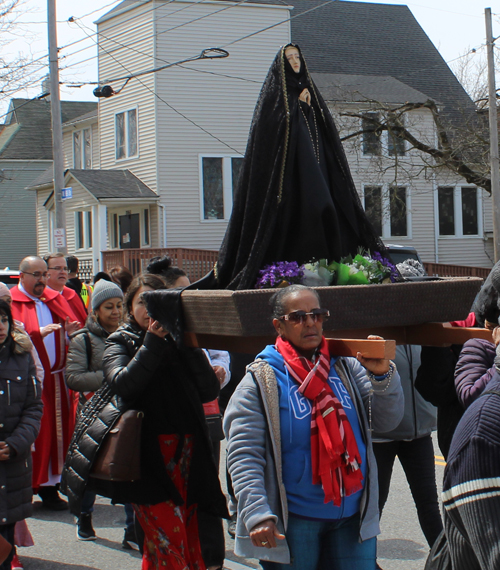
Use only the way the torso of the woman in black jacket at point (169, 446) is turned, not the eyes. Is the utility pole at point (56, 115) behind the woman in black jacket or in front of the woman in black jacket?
behind

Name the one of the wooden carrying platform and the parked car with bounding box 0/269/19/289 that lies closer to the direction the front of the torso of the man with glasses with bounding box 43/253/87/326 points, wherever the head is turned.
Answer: the wooden carrying platform

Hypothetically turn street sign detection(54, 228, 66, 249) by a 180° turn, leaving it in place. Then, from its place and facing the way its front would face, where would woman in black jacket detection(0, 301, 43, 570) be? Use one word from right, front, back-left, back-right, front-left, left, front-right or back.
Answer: back

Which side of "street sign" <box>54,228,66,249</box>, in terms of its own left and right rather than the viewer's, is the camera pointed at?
front

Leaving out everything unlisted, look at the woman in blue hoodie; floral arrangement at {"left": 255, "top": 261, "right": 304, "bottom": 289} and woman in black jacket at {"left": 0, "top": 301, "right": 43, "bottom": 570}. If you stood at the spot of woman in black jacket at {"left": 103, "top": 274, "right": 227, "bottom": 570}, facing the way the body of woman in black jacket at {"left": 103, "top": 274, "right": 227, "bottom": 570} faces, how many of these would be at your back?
1

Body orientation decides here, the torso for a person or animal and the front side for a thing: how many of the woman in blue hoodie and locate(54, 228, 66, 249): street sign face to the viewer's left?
0

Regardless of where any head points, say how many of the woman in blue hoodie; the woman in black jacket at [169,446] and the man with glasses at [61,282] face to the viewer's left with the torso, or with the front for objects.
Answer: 0

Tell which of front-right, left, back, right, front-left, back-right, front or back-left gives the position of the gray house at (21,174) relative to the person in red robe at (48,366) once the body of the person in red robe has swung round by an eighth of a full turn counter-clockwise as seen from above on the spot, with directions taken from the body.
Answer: left

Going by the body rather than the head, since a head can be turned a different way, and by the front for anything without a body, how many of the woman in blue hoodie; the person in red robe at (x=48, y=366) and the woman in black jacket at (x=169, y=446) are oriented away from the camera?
0

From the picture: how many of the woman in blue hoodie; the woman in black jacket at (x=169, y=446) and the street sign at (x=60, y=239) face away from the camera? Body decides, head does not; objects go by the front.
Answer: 0

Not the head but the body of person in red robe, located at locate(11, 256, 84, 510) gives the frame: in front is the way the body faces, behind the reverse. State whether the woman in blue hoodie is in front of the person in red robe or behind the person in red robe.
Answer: in front
